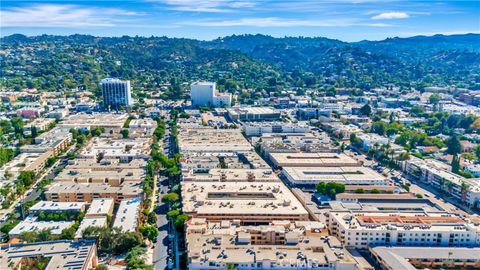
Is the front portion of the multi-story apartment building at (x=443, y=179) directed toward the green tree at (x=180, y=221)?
yes

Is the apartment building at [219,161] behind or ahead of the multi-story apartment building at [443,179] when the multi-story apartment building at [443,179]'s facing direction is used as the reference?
ahead

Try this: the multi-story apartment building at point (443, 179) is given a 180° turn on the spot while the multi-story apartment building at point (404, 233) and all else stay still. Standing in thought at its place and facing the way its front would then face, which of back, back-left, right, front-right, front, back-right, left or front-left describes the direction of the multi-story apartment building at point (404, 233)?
back-right

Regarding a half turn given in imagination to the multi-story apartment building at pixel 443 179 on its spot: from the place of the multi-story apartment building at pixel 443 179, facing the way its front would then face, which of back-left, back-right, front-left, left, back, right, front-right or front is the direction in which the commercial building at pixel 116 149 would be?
back-left

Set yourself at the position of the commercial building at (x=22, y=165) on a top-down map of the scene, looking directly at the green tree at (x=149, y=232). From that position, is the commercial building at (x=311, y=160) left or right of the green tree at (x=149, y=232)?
left

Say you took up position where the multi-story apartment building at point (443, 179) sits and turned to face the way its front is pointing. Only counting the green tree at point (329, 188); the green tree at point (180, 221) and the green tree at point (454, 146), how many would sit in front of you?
2

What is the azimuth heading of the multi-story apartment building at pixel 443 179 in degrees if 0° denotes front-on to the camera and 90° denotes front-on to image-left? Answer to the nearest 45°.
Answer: approximately 45°

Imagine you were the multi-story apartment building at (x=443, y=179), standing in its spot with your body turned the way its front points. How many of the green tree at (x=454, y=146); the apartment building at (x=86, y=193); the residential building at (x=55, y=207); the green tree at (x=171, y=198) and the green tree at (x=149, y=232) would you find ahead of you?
4

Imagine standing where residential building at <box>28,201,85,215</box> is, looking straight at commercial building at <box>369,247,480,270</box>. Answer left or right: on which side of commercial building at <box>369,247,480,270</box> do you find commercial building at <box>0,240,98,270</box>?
right

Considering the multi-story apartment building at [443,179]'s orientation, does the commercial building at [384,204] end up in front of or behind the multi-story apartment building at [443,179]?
in front

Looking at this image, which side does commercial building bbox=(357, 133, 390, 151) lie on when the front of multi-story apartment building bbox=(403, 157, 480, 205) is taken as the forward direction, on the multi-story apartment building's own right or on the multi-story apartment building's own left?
on the multi-story apartment building's own right

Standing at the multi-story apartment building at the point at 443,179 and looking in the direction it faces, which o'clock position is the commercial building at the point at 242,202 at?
The commercial building is roughly at 12 o'clock from the multi-story apartment building.
